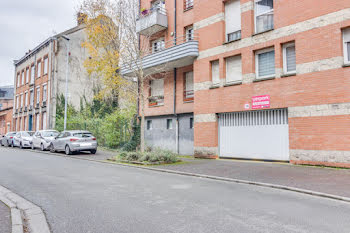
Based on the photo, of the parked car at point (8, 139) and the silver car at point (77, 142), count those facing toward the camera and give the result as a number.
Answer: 0

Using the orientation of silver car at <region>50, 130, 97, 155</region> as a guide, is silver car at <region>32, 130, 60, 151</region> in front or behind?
in front

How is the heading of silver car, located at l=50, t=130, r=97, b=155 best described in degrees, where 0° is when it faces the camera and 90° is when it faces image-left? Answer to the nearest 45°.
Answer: approximately 135°

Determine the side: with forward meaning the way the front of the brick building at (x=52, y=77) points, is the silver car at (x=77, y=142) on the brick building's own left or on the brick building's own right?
on the brick building's own left

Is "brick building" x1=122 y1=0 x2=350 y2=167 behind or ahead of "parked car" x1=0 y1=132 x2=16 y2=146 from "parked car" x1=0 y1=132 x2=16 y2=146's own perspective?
behind

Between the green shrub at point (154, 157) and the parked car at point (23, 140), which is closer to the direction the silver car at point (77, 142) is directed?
the parked car

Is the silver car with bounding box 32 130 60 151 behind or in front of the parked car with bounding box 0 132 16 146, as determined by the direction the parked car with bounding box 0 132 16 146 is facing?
behind

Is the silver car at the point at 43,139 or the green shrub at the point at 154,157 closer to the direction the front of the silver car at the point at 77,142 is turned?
the silver car

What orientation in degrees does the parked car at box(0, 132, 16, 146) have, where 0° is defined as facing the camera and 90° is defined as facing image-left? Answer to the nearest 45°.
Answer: approximately 135°

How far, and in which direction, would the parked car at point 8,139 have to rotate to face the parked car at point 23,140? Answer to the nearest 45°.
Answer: approximately 135° to its left

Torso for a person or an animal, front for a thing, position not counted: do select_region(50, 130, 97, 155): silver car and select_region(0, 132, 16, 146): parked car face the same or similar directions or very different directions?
same or similar directions

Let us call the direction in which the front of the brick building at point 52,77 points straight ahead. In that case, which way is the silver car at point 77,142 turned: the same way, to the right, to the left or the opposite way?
to the right
